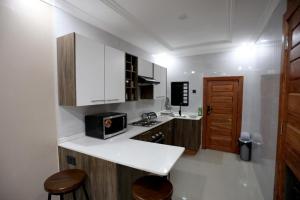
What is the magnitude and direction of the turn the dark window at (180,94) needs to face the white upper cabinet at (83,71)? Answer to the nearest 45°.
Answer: approximately 45° to its right

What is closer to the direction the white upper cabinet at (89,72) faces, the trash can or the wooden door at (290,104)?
the wooden door

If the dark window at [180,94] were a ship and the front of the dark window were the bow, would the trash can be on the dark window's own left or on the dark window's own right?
on the dark window's own left

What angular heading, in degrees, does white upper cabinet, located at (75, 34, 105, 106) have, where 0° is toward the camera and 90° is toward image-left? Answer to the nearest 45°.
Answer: approximately 315°

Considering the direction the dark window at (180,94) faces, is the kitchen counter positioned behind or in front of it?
in front

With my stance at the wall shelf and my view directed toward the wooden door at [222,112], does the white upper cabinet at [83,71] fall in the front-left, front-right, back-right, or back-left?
back-right

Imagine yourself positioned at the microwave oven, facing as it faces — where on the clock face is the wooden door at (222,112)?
The wooden door is roughly at 10 o'clock from the microwave oven.

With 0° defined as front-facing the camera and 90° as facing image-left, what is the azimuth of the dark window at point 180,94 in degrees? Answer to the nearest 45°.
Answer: approximately 0°

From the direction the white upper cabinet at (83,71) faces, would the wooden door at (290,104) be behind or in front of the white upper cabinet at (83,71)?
in front

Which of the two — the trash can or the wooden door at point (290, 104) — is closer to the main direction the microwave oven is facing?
the wooden door

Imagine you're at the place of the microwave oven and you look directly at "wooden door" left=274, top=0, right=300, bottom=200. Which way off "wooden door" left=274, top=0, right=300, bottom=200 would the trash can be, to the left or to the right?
left
